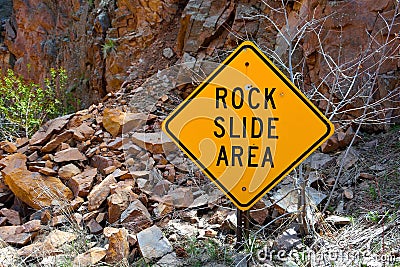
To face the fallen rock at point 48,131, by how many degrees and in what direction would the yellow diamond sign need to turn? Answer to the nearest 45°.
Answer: approximately 135° to its right

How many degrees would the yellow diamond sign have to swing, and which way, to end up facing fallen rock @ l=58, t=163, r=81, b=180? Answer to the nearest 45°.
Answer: approximately 135° to its right

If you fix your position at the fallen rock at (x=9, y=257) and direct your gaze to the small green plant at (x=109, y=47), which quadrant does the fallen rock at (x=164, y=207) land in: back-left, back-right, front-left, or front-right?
front-right

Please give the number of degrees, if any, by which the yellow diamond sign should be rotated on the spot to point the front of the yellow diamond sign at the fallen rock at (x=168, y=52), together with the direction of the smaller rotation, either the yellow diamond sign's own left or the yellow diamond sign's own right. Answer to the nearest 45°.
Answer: approximately 180°

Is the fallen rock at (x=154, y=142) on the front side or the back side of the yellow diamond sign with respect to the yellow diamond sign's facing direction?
on the back side

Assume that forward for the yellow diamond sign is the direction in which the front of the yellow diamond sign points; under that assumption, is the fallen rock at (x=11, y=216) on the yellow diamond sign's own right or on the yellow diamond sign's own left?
on the yellow diamond sign's own right

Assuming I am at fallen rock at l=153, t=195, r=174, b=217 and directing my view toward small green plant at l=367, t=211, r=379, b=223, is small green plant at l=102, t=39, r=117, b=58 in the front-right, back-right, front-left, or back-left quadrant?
back-left

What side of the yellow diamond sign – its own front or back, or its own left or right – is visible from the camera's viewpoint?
front
